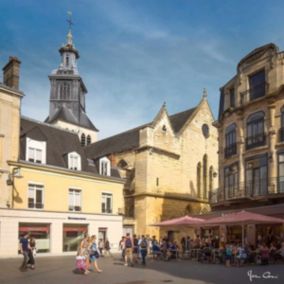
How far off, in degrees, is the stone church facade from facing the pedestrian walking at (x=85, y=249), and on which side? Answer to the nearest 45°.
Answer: approximately 45° to its right

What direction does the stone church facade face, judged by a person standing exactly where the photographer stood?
facing the viewer and to the right of the viewer

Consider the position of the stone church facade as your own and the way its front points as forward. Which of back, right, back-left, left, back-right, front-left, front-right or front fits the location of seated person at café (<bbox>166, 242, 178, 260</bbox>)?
front-right

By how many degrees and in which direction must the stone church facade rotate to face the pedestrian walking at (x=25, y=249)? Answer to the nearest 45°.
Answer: approximately 45° to its right

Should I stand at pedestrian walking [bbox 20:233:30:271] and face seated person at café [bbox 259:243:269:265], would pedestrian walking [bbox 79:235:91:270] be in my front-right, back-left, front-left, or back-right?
front-right

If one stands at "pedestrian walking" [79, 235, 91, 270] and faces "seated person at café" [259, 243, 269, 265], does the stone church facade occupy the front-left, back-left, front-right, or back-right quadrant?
front-left
